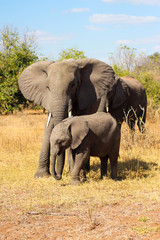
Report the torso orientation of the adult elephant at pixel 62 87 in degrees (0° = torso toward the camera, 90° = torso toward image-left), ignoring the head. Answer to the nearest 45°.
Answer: approximately 45°

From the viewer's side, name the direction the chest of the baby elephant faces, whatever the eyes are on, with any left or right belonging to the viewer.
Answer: facing the viewer and to the left of the viewer

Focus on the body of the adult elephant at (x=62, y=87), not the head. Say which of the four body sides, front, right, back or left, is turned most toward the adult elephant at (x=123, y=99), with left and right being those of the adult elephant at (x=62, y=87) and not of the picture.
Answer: back

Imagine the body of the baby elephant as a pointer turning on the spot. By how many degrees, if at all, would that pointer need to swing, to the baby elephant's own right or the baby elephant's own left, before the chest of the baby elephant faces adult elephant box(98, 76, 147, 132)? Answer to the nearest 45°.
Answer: approximately 135° to the baby elephant's own right
